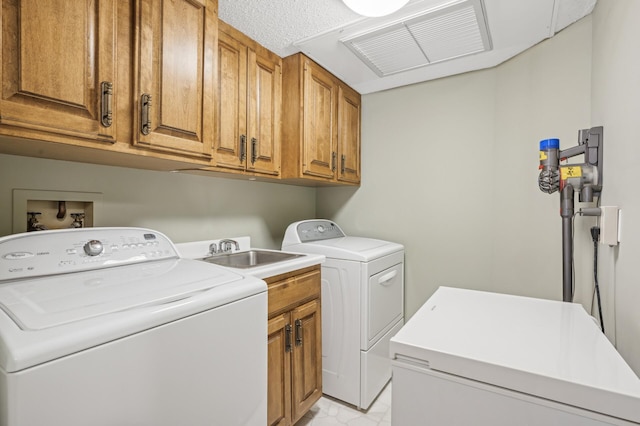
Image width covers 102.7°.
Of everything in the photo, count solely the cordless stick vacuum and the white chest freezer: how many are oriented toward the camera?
1

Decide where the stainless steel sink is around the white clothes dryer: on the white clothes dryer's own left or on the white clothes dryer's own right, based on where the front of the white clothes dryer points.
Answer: on the white clothes dryer's own right

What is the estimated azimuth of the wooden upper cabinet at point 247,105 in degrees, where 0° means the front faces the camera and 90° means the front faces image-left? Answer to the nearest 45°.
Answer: approximately 315°

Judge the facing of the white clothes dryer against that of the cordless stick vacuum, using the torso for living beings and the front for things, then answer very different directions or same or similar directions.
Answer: very different directions

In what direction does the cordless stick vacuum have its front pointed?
to the viewer's left

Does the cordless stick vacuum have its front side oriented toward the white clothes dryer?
yes
